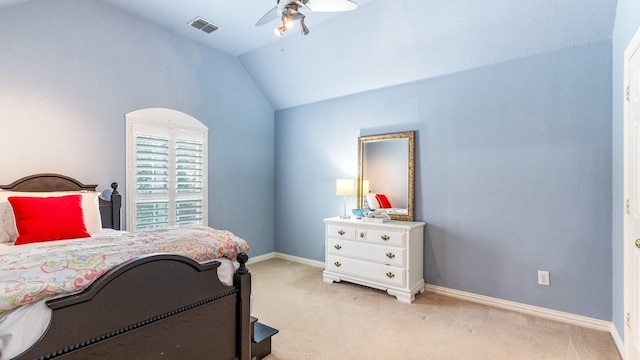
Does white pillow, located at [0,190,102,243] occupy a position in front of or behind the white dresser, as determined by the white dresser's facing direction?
in front

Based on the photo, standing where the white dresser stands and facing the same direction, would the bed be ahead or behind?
ahead

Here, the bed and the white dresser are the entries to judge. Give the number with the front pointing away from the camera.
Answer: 0

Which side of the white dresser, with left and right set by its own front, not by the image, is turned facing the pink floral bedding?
front

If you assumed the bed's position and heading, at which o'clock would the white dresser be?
The white dresser is roughly at 10 o'clock from the bed.

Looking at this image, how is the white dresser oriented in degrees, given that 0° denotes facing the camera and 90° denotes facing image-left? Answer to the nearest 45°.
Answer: approximately 45°
